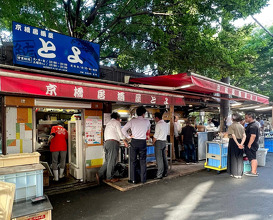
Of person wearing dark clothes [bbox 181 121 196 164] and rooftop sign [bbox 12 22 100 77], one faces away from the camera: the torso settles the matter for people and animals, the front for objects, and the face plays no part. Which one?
the person wearing dark clothes

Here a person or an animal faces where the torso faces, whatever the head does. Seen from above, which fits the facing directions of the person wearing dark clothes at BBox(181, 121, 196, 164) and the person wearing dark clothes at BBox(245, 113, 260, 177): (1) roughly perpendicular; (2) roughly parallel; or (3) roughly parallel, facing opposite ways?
roughly perpendicular

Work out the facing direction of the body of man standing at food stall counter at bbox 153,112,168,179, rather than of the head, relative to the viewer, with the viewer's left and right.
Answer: facing away from the viewer and to the left of the viewer

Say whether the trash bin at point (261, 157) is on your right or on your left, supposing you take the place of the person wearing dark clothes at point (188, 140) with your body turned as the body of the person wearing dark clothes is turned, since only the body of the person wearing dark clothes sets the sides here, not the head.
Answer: on your right

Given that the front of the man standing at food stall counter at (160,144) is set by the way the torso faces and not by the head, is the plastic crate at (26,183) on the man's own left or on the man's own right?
on the man's own left

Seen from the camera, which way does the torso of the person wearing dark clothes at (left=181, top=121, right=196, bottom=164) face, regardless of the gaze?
away from the camera

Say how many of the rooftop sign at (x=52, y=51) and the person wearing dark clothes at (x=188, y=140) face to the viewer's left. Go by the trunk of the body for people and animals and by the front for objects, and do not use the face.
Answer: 0

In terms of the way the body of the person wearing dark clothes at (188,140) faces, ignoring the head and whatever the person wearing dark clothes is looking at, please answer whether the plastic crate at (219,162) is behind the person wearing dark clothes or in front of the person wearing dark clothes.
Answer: behind

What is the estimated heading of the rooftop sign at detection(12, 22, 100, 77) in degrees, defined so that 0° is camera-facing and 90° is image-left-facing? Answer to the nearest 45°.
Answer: approximately 315°

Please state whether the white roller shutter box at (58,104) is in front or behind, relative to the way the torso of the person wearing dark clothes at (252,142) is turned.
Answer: in front

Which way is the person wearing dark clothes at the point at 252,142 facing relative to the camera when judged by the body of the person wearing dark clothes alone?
to the viewer's left

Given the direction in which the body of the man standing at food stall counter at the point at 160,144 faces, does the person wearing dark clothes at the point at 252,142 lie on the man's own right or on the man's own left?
on the man's own right
